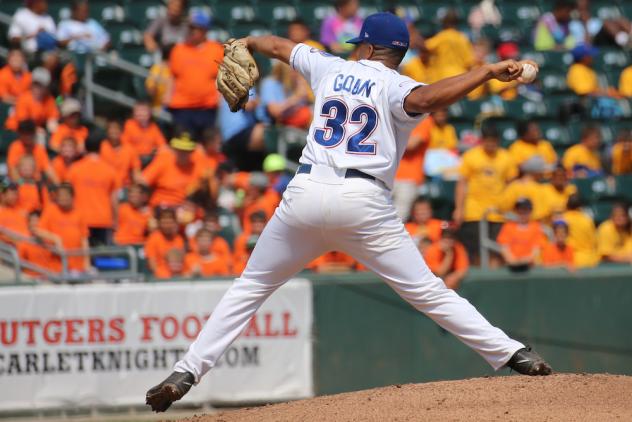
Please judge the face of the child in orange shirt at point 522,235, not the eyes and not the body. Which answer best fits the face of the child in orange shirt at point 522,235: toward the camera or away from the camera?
toward the camera

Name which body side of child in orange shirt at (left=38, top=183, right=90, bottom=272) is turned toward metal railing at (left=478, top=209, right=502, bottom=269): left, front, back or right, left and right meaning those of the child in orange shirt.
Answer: left

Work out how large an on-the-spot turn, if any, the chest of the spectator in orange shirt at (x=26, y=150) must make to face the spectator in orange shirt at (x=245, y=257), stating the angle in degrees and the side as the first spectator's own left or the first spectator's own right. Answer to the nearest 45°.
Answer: approximately 45° to the first spectator's own left

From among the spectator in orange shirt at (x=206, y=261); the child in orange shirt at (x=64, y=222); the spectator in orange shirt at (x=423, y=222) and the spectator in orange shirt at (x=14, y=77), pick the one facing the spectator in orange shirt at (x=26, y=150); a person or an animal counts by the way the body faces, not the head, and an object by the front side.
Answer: the spectator in orange shirt at (x=14, y=77)

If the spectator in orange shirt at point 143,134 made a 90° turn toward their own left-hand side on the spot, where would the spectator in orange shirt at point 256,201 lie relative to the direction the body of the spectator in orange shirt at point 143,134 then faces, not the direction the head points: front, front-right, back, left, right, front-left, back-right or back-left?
front-right

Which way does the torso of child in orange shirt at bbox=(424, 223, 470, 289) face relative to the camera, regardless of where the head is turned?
toward the camera

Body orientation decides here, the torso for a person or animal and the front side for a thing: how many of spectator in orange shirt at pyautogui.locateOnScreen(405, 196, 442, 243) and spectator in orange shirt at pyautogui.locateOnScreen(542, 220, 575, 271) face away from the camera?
0

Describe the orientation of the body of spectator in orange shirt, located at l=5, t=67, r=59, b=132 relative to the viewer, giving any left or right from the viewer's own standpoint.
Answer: facing the viewer

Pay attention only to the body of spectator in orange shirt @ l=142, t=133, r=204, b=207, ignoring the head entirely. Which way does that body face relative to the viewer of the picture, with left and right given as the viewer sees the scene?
facing the viewer and to the right of the viewer

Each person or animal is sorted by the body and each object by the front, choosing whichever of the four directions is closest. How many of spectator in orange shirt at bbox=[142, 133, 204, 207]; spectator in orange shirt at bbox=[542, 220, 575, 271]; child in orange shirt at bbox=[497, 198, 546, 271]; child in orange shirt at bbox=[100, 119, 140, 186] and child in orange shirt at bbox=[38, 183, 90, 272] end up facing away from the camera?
0

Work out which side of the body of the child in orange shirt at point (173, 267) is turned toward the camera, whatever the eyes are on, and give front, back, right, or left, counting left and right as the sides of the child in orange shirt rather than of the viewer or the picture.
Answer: front
